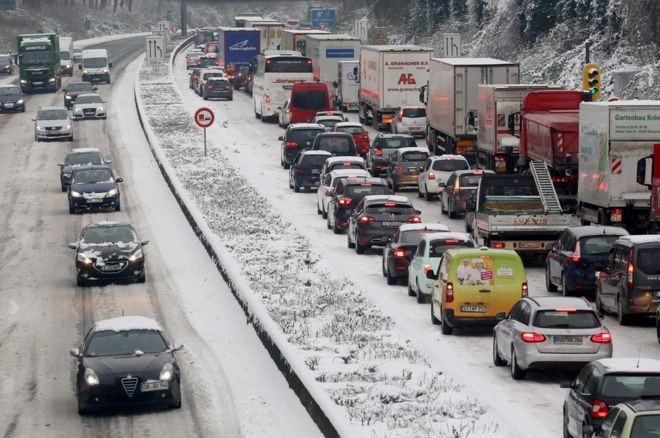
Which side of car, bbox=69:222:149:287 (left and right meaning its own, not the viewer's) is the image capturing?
front

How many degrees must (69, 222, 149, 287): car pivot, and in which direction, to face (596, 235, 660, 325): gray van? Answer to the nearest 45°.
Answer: approximately 45° to its left

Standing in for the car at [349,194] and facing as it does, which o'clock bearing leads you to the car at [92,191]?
the car at [92,191] is roughly at 10 o'clock from the car at [349,194].

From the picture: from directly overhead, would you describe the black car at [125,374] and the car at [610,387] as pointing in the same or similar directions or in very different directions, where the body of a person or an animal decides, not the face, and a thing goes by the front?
very different directions

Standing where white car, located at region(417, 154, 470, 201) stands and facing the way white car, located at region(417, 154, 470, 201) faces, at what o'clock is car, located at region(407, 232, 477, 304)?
The car is roughly at 6 o'clock from the white car.

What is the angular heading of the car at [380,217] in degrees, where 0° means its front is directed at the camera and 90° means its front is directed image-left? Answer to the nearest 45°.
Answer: approximately 180°

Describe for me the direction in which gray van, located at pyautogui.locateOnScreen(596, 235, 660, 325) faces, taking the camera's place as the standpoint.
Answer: facing away from the viewer and to the left of the viewer

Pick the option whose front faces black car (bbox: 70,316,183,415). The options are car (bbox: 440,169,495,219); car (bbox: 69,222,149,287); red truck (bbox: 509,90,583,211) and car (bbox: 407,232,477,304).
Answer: car (bbox: 69,222,149,287)

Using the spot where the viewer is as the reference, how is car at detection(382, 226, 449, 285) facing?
facing away from the viewer

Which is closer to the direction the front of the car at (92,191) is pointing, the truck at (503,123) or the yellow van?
the yellow van

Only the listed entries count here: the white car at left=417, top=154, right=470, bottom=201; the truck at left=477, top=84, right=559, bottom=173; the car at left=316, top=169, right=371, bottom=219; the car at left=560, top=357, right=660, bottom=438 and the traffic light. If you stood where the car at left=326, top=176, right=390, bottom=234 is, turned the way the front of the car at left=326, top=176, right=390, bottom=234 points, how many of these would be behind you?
1

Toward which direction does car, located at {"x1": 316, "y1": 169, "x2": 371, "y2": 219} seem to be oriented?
away from the camera

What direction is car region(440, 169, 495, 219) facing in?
away from the camera

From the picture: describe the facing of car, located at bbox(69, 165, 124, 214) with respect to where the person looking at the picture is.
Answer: facing the viewer

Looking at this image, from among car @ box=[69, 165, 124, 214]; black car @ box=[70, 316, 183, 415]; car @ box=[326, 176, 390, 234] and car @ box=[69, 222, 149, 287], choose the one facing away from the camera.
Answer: car @ box=[326, 176, 390, 234]

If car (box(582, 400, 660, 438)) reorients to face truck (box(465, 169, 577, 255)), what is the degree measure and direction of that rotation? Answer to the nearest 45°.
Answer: approximately 45° to its right

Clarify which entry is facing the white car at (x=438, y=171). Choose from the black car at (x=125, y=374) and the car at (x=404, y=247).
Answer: the car

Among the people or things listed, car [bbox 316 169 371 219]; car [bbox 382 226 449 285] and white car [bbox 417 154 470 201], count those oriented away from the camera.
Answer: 3

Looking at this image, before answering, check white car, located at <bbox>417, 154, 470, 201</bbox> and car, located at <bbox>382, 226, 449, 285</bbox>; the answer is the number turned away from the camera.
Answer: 2
